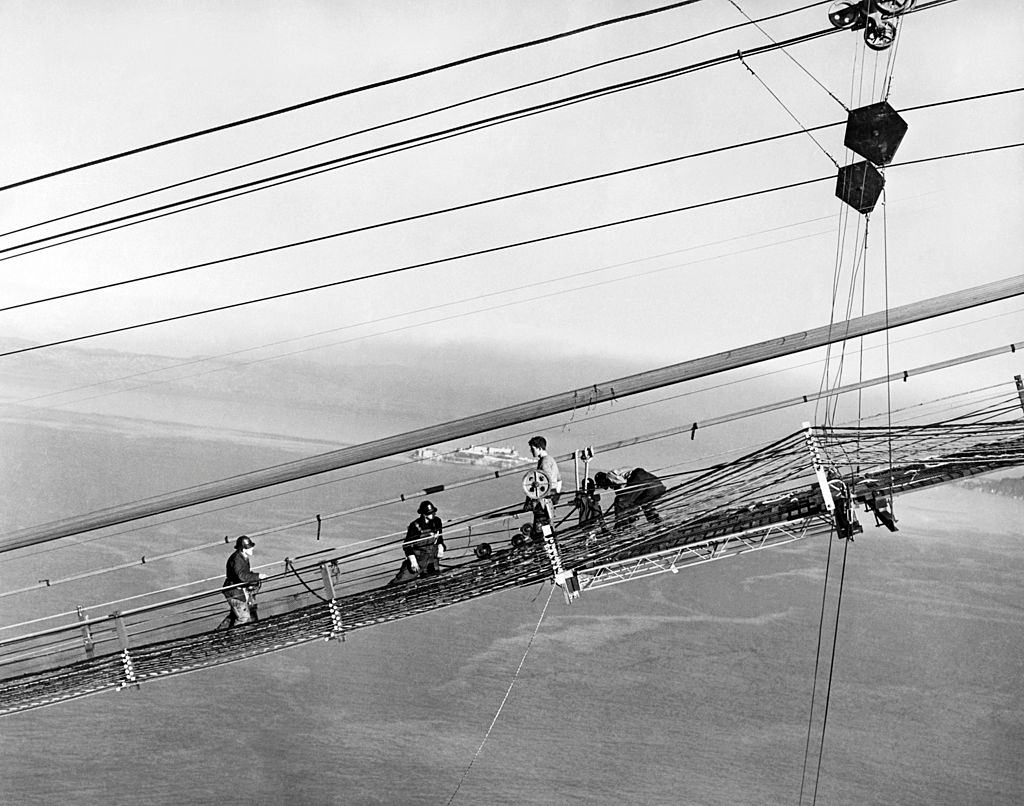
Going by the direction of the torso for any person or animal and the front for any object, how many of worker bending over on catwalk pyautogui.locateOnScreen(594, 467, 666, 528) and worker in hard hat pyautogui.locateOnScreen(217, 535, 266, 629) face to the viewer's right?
1

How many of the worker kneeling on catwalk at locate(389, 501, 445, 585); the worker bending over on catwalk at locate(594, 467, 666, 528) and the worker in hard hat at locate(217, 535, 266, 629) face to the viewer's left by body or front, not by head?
1

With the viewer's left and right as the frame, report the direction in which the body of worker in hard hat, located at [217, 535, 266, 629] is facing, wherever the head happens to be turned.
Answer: facing to the right of the viewer

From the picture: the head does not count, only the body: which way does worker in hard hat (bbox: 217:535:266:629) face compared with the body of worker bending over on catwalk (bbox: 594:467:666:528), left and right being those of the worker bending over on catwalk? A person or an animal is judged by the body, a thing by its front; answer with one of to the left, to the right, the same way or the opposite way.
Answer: the opposite way

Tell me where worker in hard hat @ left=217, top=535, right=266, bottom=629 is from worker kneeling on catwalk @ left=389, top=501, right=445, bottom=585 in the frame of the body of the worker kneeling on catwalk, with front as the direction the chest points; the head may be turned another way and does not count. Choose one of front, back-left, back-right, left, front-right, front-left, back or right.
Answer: back-right

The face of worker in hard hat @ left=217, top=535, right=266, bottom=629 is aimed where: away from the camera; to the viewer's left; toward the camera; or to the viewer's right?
to the viewer's right

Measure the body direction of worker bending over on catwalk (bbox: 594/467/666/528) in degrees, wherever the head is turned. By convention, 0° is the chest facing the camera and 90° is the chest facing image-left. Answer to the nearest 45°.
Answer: approximately 90°

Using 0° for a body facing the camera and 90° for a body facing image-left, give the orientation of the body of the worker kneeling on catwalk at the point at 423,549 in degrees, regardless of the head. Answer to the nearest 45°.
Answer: approximately 315°

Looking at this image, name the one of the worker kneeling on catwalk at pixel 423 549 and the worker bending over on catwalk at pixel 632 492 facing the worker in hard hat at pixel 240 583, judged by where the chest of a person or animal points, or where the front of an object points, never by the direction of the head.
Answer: the worker bending over on catwalk at pixel 632 492

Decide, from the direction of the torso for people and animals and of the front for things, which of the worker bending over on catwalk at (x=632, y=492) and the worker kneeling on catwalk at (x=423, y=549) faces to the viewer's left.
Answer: the worker bending over on catwalk at (x=632, y=492)
